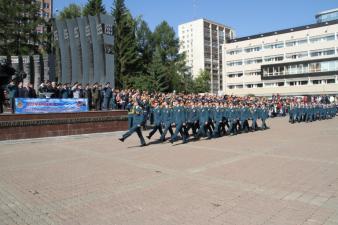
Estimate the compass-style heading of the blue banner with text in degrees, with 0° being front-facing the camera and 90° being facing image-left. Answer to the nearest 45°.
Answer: approximately 0°

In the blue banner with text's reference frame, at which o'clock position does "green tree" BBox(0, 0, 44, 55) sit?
The green tree is roughly at 6 o'clock from the blue banner with text.

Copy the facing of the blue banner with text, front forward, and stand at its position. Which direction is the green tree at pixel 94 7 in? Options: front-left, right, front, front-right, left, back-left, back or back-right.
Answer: back

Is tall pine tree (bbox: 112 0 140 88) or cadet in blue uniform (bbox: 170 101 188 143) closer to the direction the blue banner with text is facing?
the cadet in blue uniform

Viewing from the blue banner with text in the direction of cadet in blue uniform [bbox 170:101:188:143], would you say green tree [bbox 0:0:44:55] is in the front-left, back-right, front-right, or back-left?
back-left

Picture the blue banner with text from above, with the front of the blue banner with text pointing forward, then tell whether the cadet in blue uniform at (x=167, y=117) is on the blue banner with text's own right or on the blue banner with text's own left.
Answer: on the blue banner with text's own left

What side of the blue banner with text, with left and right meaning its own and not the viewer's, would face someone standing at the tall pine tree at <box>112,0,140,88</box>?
back

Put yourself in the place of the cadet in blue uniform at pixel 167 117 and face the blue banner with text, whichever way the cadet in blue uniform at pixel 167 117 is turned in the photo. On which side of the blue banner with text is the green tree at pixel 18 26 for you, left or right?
right

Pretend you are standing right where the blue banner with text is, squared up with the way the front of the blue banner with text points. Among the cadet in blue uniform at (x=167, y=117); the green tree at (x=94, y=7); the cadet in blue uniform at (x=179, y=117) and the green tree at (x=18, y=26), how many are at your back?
2

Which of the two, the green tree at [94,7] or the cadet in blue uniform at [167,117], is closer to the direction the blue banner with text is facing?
the cadet in blue uniform
